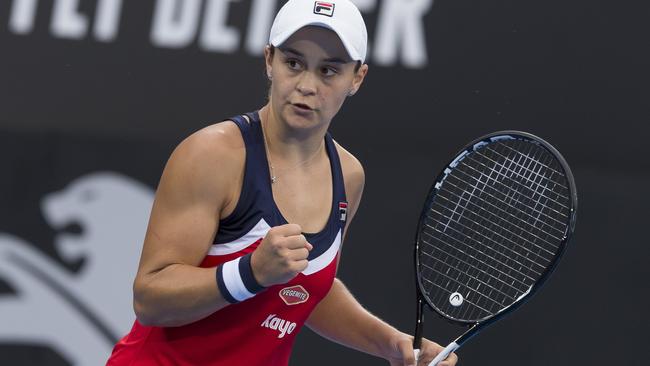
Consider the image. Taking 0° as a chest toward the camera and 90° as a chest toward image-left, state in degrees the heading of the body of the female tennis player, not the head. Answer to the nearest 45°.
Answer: approximately 315°
